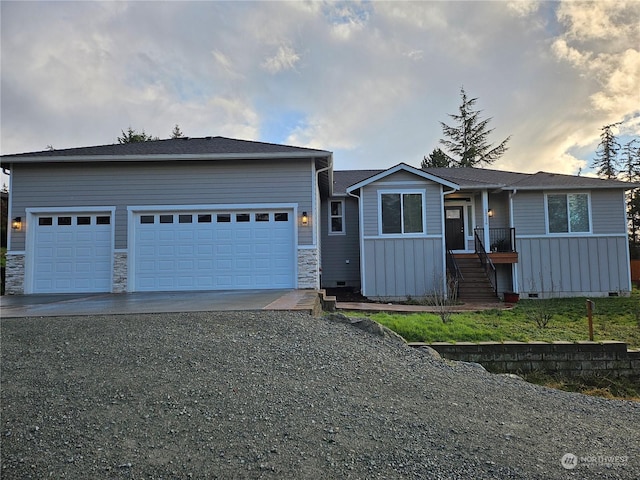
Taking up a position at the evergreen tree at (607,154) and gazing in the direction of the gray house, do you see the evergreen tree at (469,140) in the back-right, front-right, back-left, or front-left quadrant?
front-right

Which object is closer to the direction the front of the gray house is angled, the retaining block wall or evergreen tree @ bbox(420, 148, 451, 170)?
the retaining block wall

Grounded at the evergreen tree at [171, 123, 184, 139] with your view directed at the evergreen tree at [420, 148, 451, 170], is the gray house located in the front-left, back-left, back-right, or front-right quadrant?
front-right

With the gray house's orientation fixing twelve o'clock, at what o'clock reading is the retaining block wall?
The retaining block wall is roughly at 10 o'clock from the gray house.

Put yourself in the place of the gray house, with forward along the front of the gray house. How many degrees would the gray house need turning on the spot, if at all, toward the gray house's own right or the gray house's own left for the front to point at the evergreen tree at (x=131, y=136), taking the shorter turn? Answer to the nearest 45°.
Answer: approximately 135° to the gray house's own right

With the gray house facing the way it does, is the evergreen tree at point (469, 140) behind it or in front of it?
behind

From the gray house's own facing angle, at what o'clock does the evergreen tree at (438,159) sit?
The evergreen tree is roughly at 7 o'clock from the gray house.

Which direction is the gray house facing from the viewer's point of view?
toward the camera

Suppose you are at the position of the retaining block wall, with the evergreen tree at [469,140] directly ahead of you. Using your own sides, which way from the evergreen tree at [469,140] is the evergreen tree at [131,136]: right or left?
left

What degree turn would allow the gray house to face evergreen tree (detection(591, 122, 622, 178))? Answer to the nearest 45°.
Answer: approximately 135° to its left

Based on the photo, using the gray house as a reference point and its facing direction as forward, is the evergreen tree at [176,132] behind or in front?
behind

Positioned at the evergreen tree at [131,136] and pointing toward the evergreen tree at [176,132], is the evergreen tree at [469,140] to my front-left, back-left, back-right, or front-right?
front-right

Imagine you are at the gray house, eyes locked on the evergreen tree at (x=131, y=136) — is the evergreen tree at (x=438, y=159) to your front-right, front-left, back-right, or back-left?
front-right
